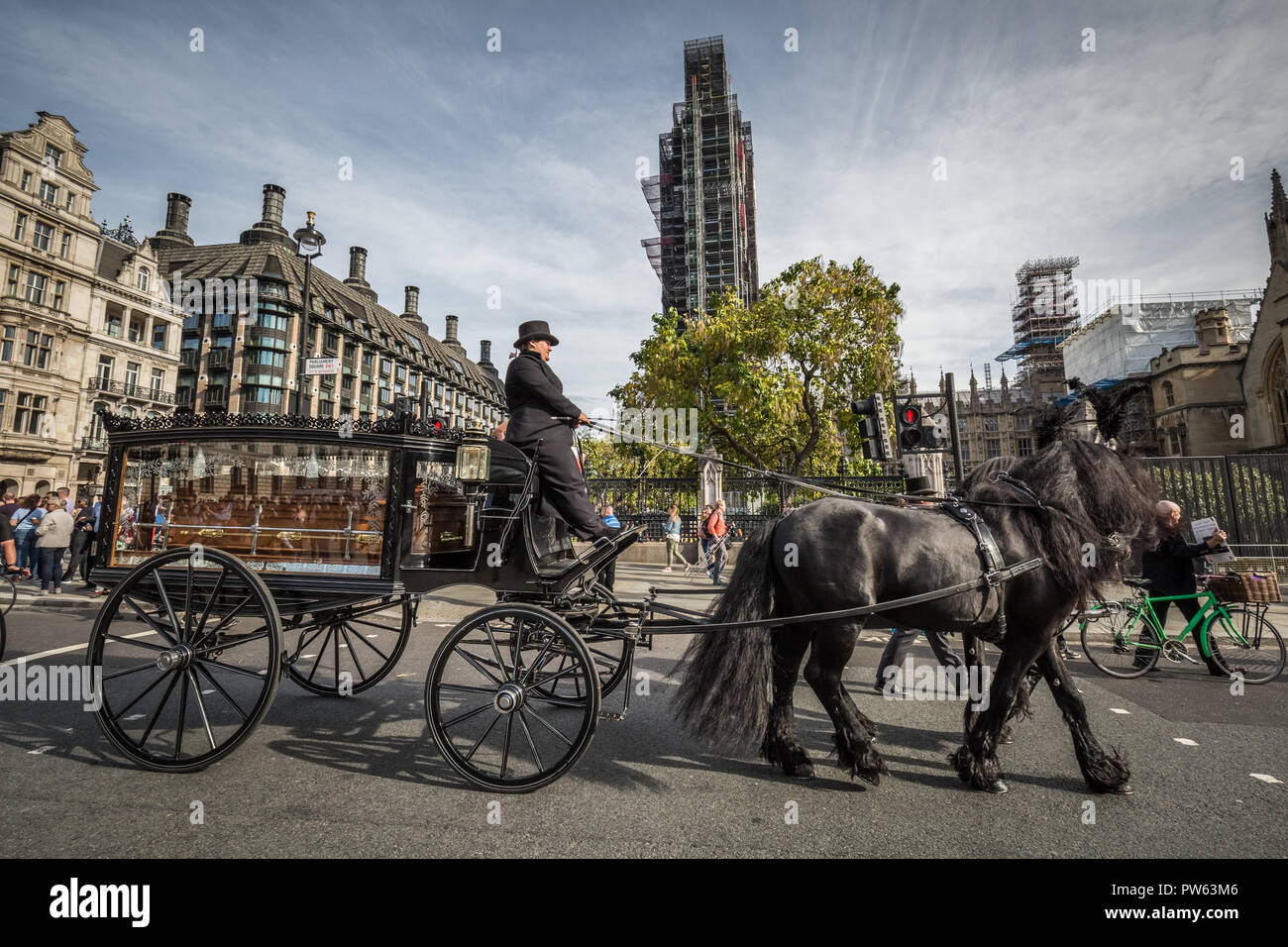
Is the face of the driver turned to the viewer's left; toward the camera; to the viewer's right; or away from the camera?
to the viewer's right

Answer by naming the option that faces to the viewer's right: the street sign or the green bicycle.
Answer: the green bicycle

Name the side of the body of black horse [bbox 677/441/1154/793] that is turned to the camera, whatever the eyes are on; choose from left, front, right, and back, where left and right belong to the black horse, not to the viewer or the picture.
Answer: right

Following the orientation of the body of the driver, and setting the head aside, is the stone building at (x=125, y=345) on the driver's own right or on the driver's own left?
on the driver's own left

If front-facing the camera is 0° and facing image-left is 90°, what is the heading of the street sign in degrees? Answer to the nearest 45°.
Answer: approximately 0°

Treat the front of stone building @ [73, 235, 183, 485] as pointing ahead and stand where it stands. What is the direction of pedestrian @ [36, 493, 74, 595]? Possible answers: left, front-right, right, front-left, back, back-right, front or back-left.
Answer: front-right

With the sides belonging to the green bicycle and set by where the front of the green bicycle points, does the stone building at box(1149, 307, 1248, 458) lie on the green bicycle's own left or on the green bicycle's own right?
on the green bicycle's own left

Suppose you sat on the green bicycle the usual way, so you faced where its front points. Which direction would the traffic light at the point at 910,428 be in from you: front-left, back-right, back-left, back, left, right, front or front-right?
back

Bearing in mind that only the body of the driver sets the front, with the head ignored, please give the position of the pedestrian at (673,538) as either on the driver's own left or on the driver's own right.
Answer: on the driver's own left

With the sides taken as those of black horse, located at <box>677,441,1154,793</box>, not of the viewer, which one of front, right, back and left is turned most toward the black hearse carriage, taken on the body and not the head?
back

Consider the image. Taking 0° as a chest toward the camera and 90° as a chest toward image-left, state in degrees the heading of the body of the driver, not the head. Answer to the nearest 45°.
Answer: approximately 270°
